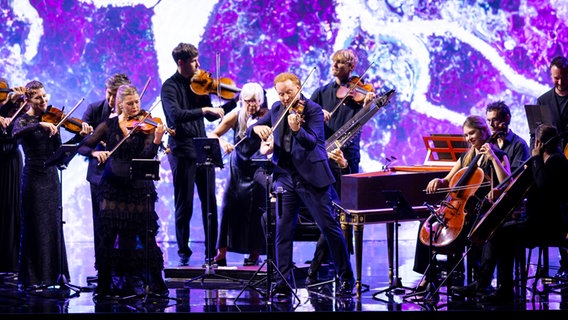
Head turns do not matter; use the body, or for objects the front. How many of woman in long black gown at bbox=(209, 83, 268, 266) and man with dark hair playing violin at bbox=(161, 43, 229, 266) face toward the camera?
1

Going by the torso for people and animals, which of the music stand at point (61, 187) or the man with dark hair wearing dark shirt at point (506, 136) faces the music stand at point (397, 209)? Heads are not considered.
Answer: the man with dark hair wearing dark shirt

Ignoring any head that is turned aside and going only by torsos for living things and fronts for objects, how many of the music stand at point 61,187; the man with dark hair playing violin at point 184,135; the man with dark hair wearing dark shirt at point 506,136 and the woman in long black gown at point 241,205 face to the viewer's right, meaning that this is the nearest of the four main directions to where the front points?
1

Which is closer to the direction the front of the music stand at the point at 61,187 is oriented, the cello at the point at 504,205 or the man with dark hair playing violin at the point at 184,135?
the man with dark hair playing violin

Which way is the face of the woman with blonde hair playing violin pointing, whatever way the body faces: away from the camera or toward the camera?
toward the camera

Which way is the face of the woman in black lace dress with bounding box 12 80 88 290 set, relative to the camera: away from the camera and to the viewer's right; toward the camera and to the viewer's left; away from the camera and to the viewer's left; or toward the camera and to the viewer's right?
toward the camera and to the viewer's right

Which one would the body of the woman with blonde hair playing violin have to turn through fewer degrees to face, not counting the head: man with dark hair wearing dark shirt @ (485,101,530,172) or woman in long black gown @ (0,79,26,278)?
the man with dark hair wearing dark shirt

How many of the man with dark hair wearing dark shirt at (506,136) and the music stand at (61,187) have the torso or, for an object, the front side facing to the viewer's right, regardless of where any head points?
0

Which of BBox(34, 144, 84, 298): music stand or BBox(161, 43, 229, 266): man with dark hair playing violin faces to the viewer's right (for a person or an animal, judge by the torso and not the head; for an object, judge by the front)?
the man with dark hair playing violin

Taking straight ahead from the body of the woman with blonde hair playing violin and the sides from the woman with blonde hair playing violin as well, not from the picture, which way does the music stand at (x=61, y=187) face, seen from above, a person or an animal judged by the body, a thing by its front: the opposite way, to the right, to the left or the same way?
the opposite way

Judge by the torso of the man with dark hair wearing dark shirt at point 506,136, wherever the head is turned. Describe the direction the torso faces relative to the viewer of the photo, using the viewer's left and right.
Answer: facing the viewer and to the left of the viewer

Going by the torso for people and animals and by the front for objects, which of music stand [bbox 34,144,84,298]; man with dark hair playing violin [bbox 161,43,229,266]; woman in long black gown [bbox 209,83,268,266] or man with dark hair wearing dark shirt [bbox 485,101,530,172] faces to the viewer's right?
man with dark hair playing violin [bbox 161,43,229,266]

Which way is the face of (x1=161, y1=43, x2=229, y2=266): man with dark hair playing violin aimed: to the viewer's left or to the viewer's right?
to the viewer's right

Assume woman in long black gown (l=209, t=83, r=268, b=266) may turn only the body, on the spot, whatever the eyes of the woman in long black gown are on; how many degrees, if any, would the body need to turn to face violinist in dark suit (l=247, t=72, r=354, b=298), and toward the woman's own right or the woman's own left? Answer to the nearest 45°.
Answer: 0° — they already face them

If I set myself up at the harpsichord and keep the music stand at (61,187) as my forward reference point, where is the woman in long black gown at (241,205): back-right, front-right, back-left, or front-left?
front-right

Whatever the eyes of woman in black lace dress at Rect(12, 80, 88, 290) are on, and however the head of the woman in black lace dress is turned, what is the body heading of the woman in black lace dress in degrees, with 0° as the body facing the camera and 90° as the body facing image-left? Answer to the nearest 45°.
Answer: approximately 315°
